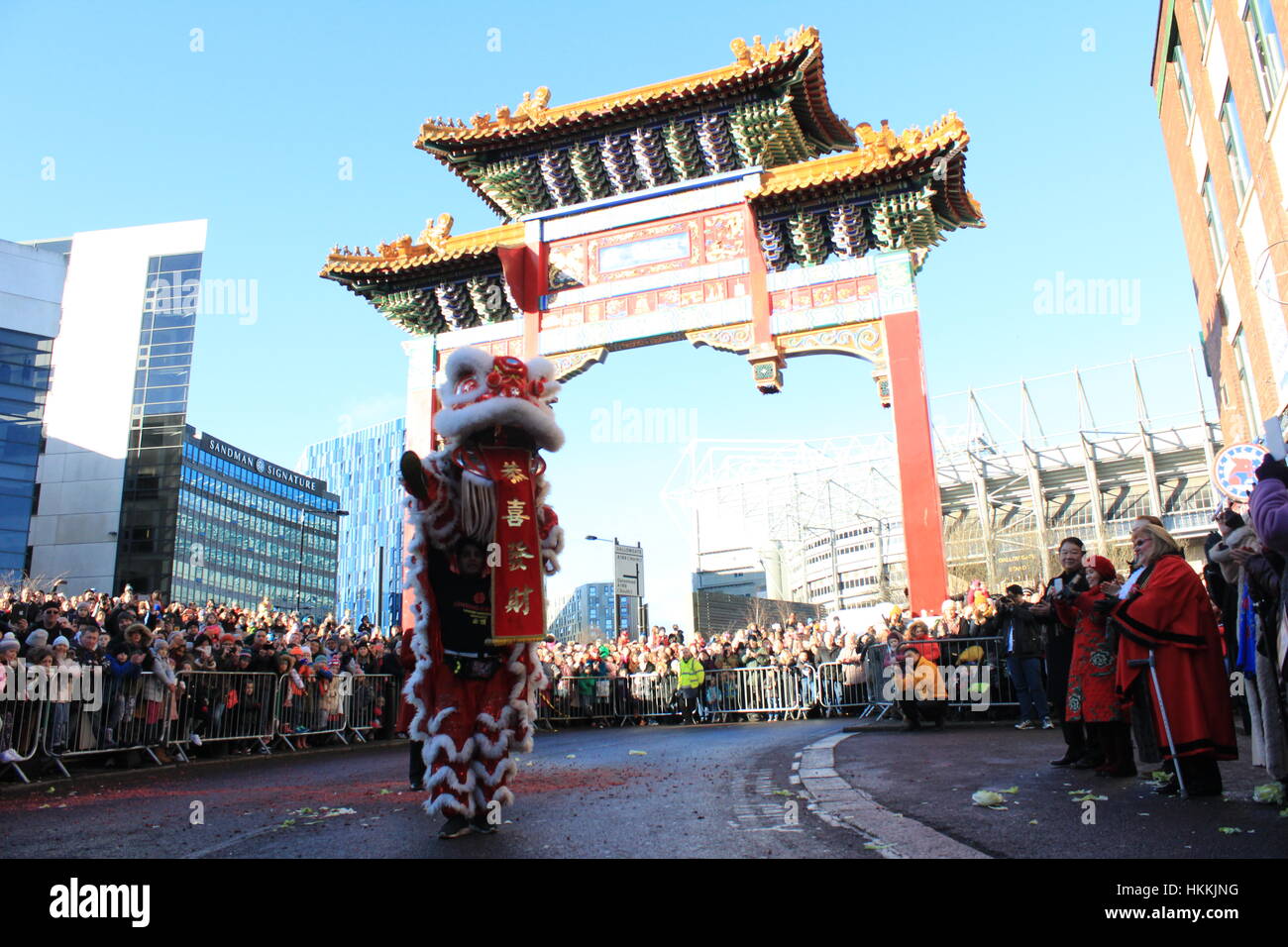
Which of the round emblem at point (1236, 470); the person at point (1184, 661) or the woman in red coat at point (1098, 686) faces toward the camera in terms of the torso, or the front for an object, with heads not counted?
the round emblem

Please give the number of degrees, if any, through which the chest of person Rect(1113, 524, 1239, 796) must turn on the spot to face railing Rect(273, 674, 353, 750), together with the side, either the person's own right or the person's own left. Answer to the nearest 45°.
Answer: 0° — they already face it

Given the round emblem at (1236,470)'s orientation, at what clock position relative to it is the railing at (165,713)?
The railing is roughly at 2 o'clock from the round emblem.

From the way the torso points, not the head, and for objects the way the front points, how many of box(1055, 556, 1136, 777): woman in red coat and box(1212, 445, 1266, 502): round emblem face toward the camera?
1

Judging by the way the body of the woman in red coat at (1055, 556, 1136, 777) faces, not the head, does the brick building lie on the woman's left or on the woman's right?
on the woman's right

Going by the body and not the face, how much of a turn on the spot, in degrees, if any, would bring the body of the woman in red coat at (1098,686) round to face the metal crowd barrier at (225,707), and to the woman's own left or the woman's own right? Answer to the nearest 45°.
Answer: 0° — they already face it

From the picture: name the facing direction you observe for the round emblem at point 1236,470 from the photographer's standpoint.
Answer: facing the viewer

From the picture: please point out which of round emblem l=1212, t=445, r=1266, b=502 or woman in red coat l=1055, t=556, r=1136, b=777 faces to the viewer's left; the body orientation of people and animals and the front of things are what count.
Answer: the woman in red coat

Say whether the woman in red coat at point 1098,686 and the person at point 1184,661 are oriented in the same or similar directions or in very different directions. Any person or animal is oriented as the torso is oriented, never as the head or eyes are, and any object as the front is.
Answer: same or similar directions

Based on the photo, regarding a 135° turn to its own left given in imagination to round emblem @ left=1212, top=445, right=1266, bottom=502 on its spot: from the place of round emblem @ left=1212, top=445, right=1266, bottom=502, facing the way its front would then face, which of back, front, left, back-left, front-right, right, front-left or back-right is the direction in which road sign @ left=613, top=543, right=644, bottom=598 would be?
left

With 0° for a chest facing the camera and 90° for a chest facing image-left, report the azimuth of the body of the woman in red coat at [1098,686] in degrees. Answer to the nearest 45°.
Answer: approximately 90°

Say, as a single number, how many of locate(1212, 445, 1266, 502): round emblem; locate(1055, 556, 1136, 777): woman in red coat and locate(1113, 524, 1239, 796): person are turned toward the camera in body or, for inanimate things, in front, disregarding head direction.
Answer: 1

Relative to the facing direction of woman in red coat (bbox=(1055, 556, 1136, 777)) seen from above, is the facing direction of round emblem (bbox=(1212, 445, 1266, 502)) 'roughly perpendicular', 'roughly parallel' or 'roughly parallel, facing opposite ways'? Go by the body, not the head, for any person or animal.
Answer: roughly perpendicular

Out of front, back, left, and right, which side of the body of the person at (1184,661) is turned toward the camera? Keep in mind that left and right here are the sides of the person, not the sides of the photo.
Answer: left

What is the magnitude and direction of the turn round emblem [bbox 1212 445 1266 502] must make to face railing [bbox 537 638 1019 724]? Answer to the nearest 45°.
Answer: approximately 135° to its right

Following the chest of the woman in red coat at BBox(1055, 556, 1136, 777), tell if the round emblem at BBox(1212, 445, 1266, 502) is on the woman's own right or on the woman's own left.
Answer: on the woman's own left
